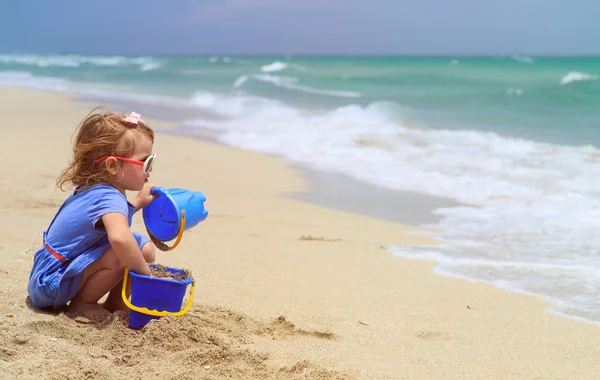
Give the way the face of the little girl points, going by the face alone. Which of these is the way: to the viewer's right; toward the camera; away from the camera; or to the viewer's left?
to the viewer's right

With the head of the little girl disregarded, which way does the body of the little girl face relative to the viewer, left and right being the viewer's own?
facing to the right of the viewer
